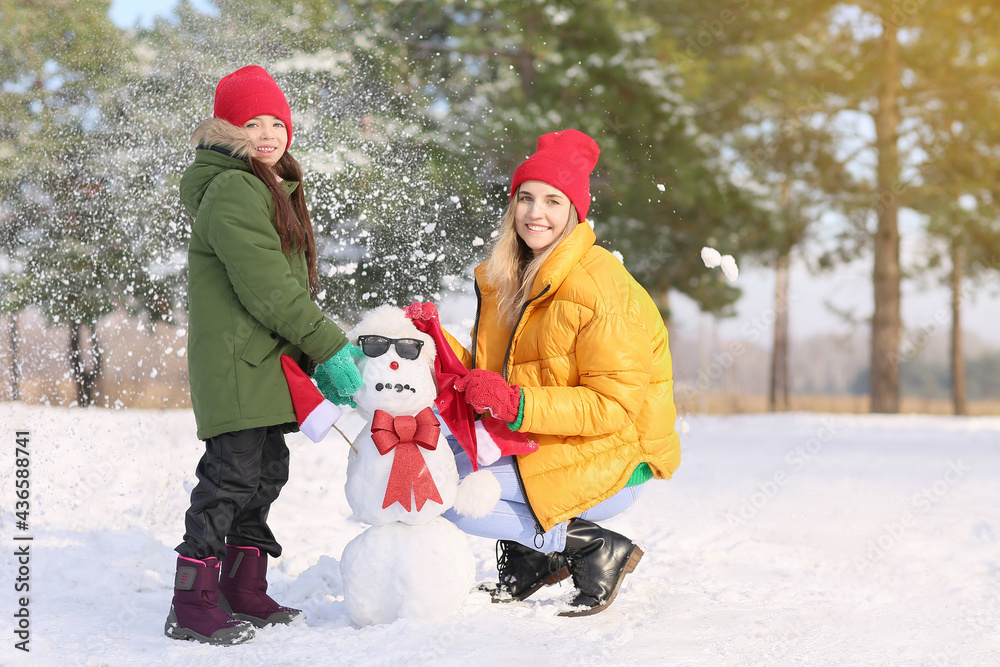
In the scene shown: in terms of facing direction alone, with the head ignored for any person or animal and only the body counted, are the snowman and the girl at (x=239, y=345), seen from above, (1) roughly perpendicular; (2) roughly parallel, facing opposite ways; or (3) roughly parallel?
roughly perpendicular

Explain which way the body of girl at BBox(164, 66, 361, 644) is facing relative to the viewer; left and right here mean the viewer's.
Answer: facing to the right of the viewer

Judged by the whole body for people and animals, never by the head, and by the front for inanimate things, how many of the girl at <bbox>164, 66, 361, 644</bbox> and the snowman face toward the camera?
1

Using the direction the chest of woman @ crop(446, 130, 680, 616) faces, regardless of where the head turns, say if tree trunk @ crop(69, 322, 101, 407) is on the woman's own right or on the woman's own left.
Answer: on the woman's own right
